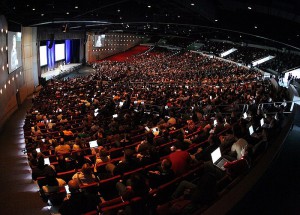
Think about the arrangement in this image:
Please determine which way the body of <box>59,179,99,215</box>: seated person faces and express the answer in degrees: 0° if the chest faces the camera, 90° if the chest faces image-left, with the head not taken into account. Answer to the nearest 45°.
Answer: approximately 135°

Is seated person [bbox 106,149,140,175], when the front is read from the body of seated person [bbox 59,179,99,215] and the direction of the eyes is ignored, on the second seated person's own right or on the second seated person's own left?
on the second seated person's own right

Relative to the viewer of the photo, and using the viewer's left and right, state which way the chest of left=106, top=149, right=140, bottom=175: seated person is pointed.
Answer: facing away from the viewer and to the left of the viewer

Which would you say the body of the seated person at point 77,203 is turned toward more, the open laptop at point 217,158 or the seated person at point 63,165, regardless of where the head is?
the seated person

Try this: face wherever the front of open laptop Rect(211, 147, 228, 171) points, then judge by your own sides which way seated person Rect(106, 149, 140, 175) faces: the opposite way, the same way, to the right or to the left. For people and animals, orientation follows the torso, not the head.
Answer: the opposite way

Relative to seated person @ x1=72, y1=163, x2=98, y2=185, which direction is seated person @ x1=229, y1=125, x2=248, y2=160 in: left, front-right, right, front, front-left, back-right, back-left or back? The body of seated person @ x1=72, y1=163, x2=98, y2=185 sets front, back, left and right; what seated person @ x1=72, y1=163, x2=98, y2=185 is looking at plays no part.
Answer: back-right

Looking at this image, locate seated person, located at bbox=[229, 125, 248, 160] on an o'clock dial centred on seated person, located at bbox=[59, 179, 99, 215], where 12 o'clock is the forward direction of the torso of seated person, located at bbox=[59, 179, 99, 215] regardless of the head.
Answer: seated person, located at bbox=[229, 125, 248, 160] is roughly at 4 o'clock from seated person, located at bbox=[59, 179, 99, 215].

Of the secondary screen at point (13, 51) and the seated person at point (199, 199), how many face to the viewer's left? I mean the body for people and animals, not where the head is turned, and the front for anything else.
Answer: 1

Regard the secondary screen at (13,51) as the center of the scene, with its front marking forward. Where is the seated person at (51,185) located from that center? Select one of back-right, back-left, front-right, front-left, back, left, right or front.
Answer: front-right

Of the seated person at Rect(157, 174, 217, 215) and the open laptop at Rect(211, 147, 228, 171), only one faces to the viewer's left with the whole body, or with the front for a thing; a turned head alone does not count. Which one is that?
the seated person

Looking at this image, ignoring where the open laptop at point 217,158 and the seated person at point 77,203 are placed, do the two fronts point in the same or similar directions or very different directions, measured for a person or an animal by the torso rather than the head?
very different directions

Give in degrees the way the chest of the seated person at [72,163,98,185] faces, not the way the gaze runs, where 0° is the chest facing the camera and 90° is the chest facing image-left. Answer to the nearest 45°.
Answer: approximately 135°

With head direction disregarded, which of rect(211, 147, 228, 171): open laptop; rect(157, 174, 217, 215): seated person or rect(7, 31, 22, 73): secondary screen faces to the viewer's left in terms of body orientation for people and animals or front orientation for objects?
the seated person

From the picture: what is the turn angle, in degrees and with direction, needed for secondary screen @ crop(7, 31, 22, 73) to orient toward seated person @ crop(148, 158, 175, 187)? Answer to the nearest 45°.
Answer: approximately 45° to its right
